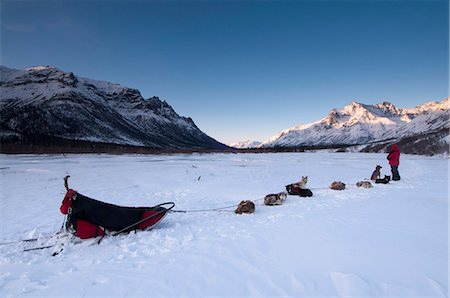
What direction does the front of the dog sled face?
to the viewer's right
